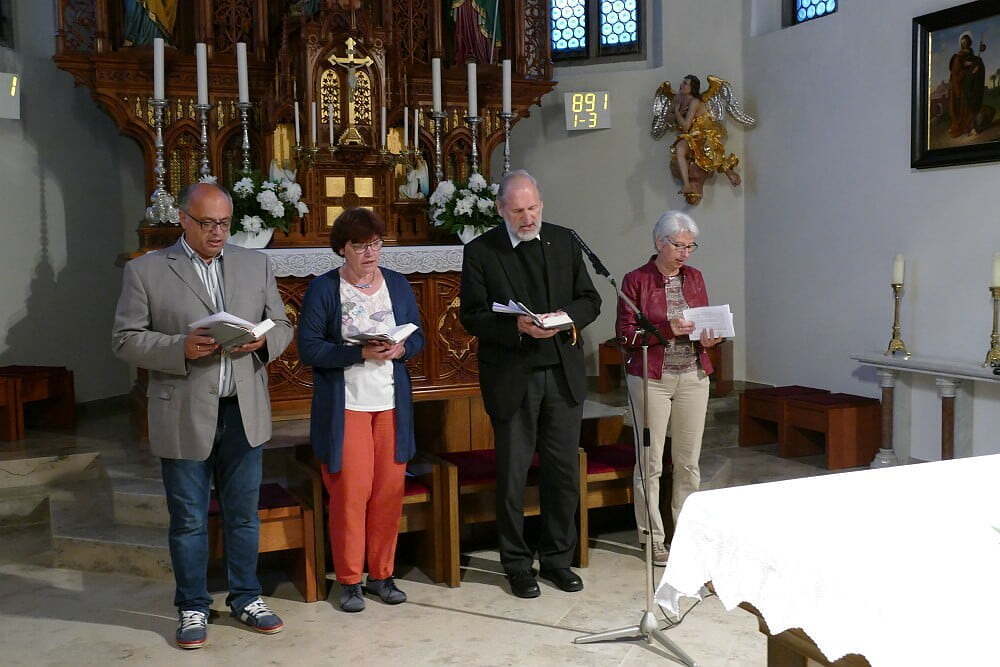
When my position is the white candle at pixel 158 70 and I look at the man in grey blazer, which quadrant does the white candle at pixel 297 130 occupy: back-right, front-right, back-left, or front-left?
back-left

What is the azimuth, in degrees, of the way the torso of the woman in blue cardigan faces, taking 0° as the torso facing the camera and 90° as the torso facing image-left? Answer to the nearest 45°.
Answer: approximately 315°

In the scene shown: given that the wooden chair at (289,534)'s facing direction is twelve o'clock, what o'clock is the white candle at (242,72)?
The white candle is roughly at 6 o'clock from the wooden chair.

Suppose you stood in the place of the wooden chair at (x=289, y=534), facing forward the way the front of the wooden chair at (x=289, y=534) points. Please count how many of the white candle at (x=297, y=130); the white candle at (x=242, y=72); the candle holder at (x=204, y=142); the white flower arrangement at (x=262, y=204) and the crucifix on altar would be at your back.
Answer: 5

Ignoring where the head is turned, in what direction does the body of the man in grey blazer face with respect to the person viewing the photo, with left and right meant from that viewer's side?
facing the viewer and to the right of the viewer

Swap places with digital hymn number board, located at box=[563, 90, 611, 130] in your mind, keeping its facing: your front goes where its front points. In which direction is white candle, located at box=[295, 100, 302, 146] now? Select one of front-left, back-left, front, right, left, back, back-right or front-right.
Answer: front-right

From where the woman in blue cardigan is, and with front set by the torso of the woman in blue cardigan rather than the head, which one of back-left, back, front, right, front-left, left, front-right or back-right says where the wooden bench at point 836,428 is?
left

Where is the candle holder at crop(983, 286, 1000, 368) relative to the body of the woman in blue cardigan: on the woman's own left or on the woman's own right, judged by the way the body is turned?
on the woman's own left

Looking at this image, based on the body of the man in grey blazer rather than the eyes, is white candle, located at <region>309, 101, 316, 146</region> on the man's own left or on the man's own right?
on the man's own left

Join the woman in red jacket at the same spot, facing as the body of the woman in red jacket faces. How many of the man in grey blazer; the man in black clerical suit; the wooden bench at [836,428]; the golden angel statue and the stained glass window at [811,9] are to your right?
2

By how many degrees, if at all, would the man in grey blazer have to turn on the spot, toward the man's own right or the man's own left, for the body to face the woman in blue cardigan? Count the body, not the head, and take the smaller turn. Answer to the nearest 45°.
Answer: approximately 45° to the man's own left

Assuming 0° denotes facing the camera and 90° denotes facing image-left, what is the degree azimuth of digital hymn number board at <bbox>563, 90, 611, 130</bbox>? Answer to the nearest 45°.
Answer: approximately 0°

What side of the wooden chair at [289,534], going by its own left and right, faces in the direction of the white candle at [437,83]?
back
